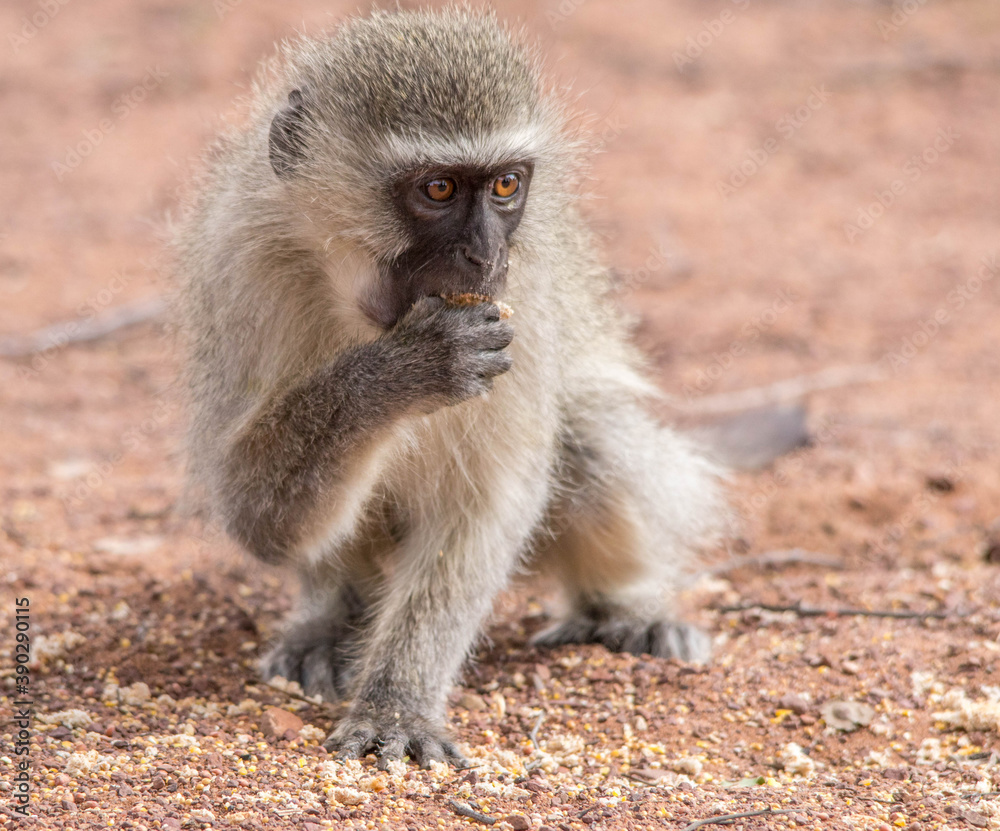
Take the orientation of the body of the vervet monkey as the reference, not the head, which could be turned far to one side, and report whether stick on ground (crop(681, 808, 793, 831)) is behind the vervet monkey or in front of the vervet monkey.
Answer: in front

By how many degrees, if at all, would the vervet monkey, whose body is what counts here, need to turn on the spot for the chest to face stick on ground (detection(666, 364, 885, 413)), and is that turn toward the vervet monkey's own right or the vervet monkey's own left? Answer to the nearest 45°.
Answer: approximately 135° to the vervet monkey's own left

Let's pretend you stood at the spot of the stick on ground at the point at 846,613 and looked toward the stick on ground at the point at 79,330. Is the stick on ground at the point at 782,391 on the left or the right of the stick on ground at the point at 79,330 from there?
right

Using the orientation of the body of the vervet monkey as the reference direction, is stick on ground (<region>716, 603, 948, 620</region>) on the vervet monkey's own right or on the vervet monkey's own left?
on the vervet monkey's own left

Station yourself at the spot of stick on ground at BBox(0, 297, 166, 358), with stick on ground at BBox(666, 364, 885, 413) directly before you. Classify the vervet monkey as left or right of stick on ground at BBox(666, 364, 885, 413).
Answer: right

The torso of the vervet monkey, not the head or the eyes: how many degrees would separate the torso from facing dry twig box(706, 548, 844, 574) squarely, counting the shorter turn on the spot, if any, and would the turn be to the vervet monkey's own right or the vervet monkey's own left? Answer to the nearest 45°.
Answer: approximately 135° to the vervet monkey's own left

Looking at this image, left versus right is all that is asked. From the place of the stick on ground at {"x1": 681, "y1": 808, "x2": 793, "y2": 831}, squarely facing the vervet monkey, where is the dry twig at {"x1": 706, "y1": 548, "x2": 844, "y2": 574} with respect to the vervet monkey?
right

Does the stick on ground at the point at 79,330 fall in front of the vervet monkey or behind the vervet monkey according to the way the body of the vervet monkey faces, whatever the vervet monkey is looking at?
behind

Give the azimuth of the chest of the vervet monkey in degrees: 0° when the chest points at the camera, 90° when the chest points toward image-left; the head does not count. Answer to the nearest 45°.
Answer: approximately 0°
